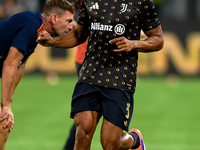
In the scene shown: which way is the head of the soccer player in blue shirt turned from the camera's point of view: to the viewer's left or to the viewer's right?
to the viewer's right

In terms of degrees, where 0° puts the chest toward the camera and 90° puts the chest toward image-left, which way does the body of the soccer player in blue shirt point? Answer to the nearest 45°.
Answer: approximately 270°

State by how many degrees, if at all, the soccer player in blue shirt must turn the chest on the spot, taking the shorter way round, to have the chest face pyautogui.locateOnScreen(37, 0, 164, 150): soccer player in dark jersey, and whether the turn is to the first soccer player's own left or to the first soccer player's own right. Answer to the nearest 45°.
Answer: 0° — they already face them
